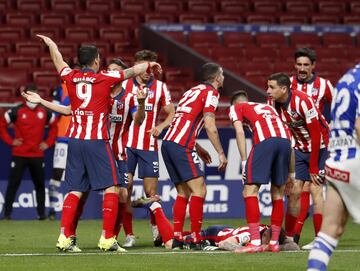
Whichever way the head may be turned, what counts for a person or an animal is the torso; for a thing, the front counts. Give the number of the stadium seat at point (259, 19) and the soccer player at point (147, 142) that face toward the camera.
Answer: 2

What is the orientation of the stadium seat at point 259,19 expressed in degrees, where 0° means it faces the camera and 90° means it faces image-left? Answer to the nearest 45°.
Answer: approximately 0°

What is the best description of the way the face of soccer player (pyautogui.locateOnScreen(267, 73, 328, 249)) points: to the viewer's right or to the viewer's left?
to the viewer's left

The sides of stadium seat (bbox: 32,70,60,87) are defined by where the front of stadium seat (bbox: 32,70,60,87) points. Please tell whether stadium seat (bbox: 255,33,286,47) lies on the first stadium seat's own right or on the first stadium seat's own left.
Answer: on the first stadium seat's own left

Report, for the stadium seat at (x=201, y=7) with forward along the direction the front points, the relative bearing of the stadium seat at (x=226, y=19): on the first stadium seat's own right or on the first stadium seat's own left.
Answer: on the first stadium seat's own left
